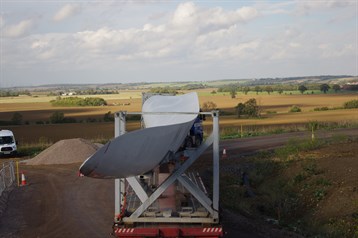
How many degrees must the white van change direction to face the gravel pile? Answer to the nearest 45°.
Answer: approximately 45° to its left

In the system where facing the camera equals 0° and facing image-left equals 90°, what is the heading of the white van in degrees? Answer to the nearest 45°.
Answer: approximately 0°

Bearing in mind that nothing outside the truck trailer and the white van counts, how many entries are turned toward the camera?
1

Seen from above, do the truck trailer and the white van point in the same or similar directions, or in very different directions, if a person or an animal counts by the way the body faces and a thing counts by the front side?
very different directions

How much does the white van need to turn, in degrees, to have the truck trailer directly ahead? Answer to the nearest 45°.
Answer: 0° — it already faces it

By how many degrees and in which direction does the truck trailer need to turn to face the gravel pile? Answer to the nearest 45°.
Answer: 0° — it already faces it

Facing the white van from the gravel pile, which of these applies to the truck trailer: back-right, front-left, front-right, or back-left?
back-left

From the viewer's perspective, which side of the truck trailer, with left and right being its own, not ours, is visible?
back

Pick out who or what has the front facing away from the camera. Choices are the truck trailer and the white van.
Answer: the truck trailer
